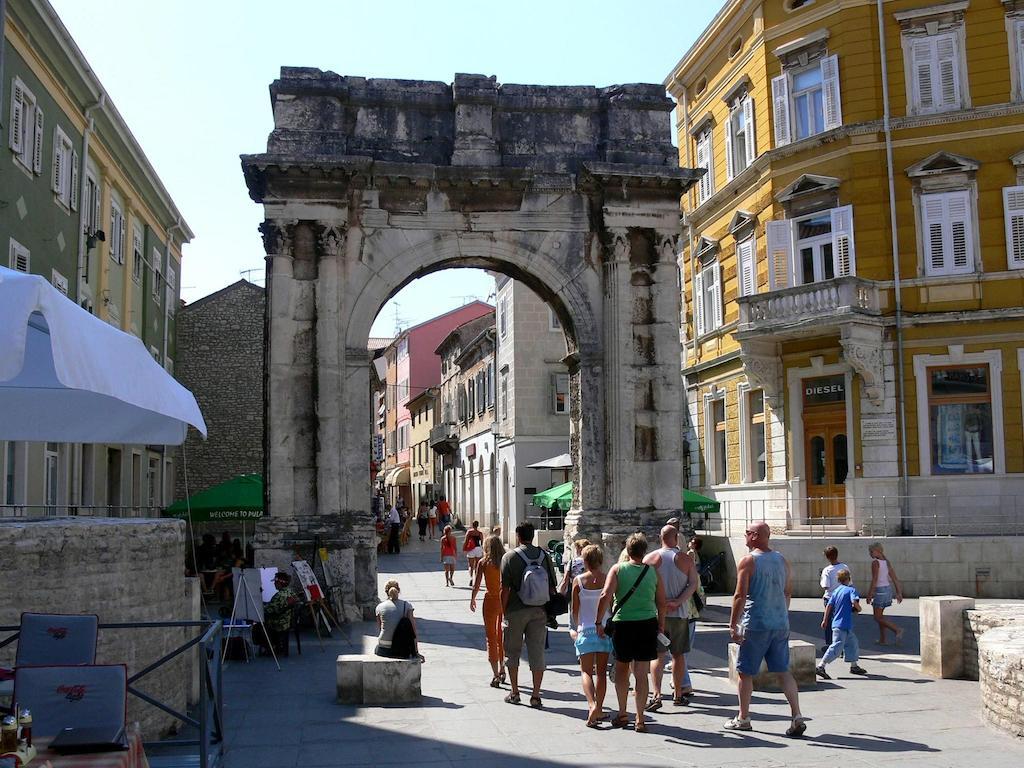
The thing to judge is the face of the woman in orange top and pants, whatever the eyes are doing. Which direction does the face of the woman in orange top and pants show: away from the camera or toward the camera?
away from the camera

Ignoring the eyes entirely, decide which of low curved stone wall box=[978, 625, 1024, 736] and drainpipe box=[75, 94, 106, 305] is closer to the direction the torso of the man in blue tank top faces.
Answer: the drainpipe

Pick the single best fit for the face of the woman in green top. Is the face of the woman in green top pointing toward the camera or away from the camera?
away from the camera

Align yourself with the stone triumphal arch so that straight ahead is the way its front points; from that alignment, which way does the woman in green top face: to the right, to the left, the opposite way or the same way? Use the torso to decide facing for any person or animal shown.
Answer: the opposite way

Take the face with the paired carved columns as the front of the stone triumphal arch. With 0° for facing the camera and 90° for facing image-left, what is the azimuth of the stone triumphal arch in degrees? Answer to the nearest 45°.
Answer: approximately 0°

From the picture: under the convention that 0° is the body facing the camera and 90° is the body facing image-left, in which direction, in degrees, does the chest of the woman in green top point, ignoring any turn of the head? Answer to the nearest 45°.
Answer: approximately 180°

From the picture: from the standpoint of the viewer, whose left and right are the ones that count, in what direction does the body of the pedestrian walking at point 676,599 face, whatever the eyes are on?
facing away from the viewer

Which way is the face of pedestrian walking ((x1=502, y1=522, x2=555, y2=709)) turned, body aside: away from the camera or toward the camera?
away from the camera

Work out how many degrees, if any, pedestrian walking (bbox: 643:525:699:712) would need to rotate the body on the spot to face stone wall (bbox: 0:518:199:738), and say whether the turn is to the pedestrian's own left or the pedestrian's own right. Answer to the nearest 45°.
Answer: approximately 135° to the pedestrian's own left

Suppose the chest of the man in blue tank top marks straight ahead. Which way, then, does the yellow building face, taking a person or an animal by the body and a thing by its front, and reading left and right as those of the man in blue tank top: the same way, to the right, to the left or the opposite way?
to the left

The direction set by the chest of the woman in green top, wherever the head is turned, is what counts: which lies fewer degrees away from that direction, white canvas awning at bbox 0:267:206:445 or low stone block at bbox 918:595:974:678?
the low stone block
